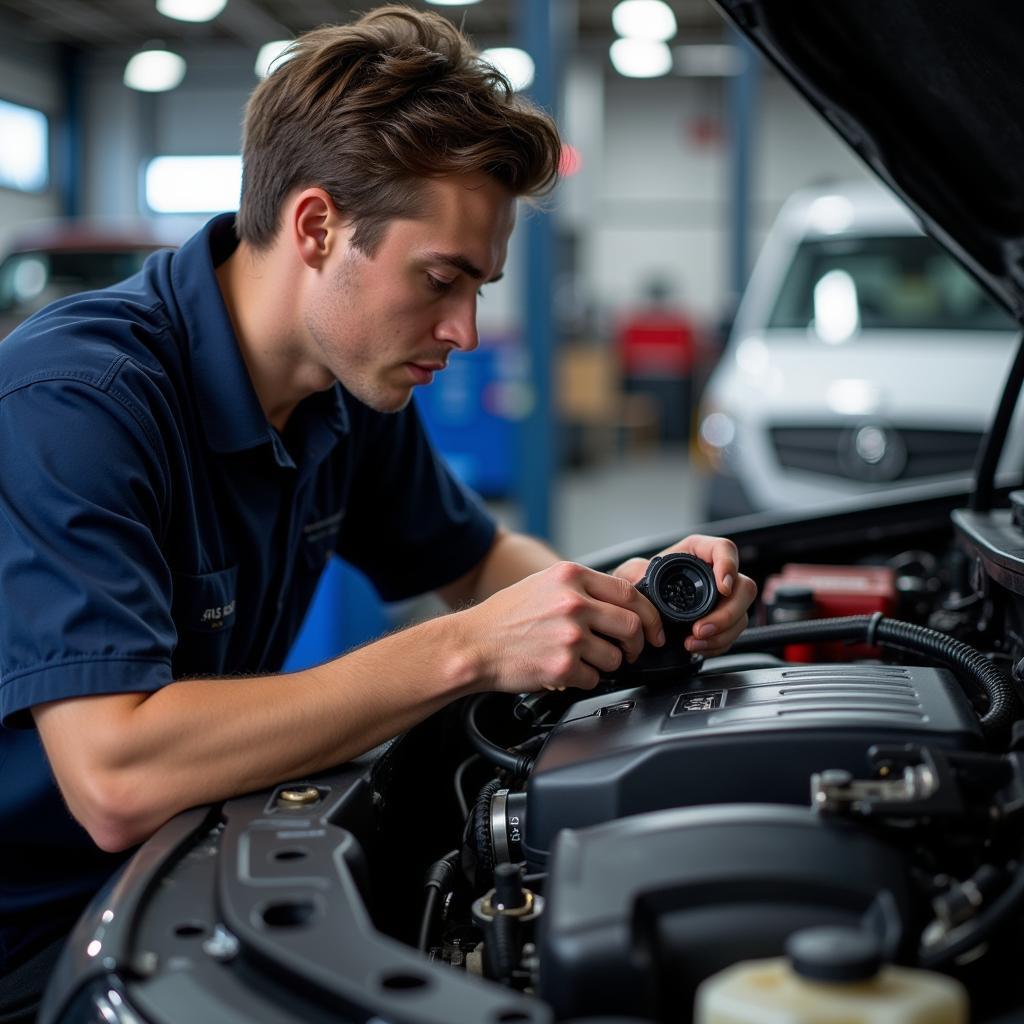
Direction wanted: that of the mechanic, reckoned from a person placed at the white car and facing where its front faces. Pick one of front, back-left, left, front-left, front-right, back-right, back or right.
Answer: front

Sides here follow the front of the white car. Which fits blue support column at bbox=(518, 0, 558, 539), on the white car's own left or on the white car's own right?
on the white car's own right

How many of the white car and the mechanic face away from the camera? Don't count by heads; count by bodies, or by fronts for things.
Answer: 0

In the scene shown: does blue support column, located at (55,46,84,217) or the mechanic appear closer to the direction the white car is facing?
the mechanic

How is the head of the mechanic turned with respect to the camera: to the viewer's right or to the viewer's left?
to the viewer's right

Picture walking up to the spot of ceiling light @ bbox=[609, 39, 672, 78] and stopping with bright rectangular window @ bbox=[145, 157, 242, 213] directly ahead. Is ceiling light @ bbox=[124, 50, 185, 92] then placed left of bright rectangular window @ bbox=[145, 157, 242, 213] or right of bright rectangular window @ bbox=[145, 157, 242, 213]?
left

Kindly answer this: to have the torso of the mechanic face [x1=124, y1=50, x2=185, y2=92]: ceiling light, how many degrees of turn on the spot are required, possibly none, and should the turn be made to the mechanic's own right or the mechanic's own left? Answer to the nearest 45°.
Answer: approximately 135° to the mechanic's own left

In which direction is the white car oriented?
toward the camera

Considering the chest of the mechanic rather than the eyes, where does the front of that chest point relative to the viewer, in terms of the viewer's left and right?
facing the viewer and to the right of the viewer
